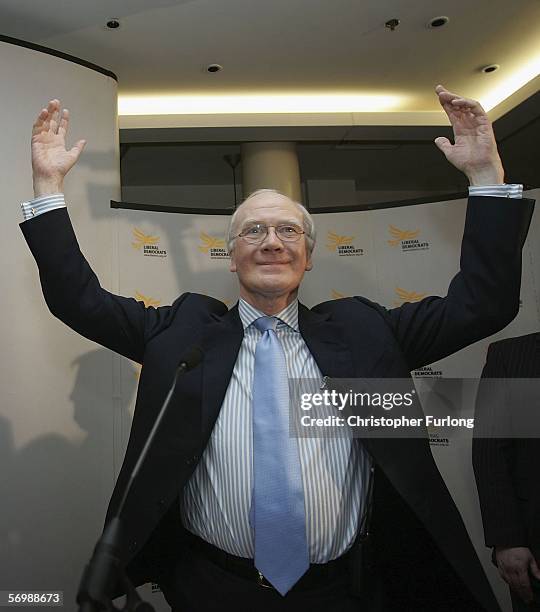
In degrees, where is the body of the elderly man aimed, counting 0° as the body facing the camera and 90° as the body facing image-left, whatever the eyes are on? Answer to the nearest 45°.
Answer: approximately 0°

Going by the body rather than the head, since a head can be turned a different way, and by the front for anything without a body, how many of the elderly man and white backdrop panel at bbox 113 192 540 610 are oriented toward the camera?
2

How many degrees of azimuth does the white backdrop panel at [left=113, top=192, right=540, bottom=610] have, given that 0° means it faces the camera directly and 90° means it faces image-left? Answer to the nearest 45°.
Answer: approximately 0°

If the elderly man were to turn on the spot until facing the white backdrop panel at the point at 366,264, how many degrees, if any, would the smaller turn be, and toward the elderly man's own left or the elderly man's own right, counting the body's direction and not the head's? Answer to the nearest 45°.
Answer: approximately 180°
